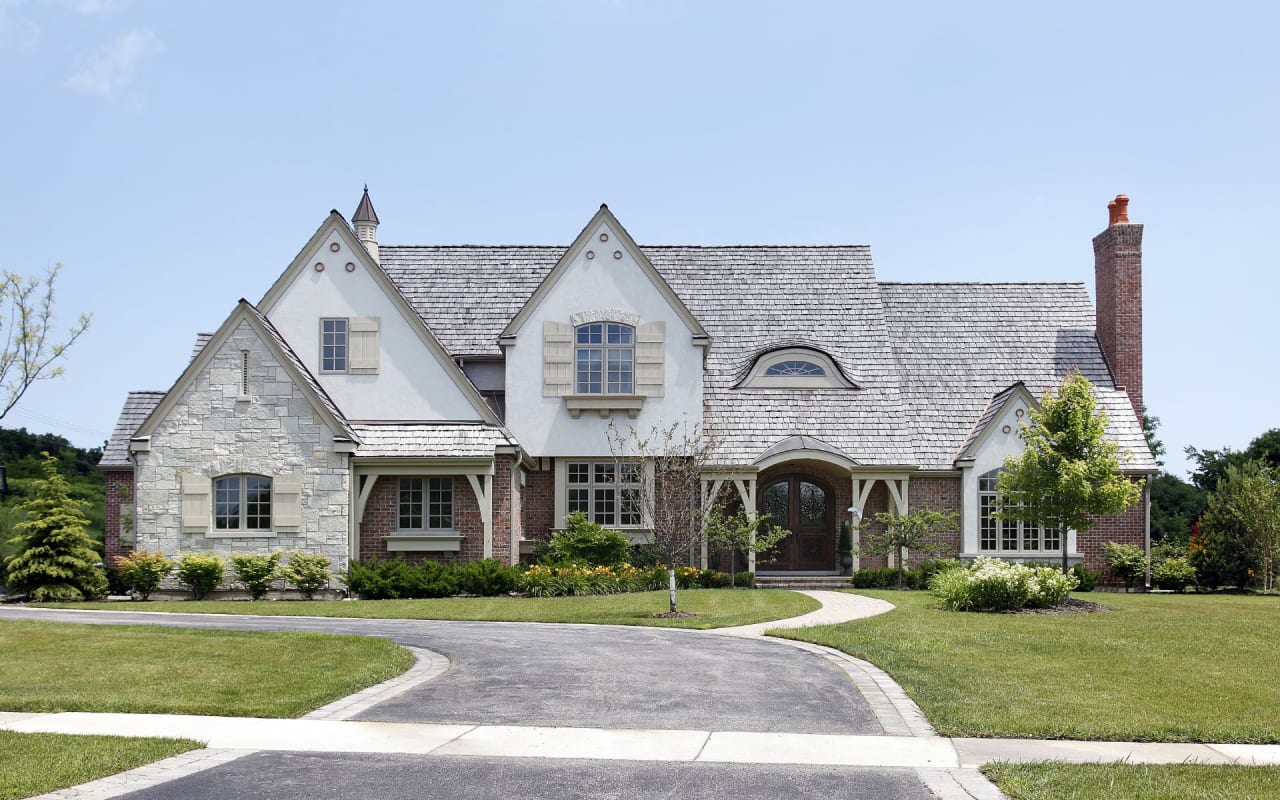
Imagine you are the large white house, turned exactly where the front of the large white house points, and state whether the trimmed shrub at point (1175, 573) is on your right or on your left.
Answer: on your left

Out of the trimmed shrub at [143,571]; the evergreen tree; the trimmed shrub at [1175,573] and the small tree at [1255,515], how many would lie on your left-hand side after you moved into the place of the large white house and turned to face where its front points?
2

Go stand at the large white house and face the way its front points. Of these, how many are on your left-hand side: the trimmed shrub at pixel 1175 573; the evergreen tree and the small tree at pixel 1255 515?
2

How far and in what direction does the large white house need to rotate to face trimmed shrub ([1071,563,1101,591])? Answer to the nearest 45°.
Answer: approximately 90° to its left

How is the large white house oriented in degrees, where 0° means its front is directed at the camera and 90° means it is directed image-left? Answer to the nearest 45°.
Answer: approximately 0°
